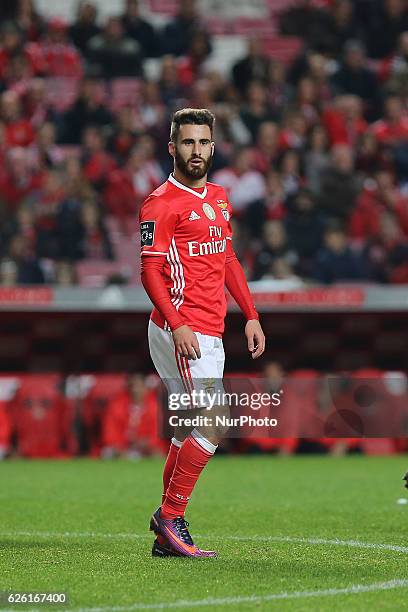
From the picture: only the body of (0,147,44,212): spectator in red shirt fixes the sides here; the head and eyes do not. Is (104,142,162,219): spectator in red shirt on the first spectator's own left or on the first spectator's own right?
on the first spectator's own left

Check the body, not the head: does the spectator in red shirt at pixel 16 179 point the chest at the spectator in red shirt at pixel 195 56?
no

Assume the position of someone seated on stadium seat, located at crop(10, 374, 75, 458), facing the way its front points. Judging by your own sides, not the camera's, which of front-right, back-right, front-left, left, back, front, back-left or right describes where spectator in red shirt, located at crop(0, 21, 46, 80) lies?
back

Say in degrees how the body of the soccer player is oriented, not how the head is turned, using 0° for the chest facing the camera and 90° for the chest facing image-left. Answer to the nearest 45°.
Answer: approximately 315°

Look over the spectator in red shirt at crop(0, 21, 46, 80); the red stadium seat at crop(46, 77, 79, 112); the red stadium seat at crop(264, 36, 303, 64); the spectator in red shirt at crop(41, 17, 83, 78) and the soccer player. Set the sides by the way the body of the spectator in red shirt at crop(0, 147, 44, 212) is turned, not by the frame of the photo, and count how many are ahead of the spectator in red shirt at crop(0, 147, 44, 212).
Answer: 1

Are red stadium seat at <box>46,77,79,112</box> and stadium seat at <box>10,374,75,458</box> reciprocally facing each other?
no

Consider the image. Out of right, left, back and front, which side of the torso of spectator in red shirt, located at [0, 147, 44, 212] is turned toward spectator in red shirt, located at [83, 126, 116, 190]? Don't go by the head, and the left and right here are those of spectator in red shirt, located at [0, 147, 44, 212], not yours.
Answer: left

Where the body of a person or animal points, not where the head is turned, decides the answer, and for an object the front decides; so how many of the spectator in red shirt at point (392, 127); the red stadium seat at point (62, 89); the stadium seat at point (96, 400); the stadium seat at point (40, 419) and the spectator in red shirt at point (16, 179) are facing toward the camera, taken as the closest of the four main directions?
5

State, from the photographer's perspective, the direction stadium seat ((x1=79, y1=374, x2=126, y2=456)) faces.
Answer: facing the viewer

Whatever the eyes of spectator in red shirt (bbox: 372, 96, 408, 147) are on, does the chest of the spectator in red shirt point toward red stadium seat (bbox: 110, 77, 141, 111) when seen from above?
no

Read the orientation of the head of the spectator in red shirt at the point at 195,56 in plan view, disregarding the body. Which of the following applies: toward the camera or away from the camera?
toward the camera

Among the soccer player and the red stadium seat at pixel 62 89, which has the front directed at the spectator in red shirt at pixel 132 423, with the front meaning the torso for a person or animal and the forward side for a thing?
the red stadium seat

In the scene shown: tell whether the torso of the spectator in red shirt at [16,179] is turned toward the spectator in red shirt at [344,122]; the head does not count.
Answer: no

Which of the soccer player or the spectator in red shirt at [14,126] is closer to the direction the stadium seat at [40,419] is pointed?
the soccer player

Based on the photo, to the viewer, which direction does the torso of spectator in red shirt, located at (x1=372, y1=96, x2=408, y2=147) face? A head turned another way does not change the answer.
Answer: toward the camera

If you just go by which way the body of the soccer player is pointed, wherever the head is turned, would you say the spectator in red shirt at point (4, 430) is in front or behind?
behind

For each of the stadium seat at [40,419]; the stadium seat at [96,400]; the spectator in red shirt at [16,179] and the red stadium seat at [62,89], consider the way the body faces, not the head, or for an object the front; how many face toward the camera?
4

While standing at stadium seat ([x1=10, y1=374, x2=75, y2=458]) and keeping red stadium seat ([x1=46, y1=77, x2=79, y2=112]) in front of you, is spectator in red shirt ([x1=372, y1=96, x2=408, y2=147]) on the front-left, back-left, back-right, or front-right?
front-right

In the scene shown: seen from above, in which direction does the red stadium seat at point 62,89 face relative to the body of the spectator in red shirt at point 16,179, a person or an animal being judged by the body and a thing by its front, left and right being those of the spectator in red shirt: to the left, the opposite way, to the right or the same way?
the same way

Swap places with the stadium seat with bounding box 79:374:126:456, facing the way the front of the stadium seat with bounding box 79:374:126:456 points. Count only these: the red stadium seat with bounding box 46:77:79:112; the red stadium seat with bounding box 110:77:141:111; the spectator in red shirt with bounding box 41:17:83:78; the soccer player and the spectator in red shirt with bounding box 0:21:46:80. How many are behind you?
4
